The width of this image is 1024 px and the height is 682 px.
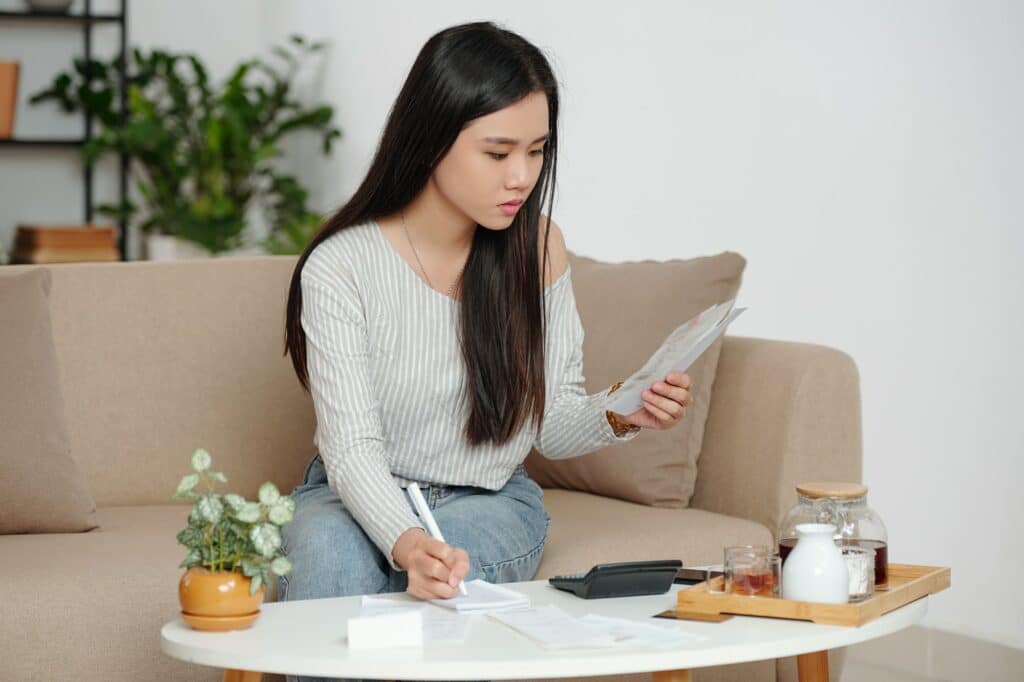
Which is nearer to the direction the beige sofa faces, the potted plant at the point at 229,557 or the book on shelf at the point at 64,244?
the potted plant

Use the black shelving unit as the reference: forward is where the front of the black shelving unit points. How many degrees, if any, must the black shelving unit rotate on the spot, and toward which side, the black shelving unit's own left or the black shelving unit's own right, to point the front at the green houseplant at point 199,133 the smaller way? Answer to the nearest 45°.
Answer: approximately 45° to the black shelving unit's own left

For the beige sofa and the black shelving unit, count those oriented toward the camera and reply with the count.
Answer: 2

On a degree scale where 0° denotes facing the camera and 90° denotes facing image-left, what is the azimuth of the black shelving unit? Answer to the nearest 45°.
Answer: approximately 0°

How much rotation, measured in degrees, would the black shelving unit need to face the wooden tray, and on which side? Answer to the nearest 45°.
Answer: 0° — it already faces it

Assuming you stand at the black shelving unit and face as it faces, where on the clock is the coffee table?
The coffee table is roughly at 12 o'clock from the black shelving unit.

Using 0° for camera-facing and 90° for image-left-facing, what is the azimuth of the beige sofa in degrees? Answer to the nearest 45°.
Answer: approximately 0°

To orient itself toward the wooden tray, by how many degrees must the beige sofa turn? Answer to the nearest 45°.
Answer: approximately 45° to its left

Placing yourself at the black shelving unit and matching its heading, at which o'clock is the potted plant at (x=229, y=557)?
The potted plant is roughly at 12 o'clock from the black shelving unit.
